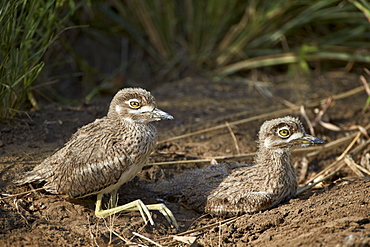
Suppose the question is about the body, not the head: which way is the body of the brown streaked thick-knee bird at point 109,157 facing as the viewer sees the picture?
to the viewer's right

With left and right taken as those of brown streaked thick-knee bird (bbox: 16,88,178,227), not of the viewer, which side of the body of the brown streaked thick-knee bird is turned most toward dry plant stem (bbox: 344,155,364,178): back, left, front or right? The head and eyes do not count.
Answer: front

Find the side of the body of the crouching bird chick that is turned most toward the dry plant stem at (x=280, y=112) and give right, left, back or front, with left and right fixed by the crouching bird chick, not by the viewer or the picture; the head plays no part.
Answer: left

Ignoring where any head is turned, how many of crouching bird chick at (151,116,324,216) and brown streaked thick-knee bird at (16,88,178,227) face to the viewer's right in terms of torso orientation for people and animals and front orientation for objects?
2

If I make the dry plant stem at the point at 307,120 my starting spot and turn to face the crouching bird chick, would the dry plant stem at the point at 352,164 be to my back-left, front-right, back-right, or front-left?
front-left

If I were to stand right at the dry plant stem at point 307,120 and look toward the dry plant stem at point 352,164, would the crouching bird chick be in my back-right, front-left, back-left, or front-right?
front-right

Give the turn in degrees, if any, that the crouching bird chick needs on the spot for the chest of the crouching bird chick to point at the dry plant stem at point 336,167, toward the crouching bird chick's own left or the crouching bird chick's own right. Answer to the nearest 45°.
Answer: approximately 45° to the crouching bird chick's own left

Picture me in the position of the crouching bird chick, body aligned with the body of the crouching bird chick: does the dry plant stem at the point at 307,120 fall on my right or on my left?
on my left

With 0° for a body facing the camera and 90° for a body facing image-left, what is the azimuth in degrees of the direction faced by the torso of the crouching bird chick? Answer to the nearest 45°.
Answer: approximately 270°

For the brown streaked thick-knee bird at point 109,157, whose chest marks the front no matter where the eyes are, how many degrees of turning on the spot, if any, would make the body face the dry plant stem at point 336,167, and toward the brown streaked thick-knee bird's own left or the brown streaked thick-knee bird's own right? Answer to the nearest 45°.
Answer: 0° — it already faces it

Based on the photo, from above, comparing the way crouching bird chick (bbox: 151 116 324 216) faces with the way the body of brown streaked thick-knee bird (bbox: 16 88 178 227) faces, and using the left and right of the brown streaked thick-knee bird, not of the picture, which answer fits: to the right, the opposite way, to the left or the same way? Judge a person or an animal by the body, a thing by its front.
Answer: the same way

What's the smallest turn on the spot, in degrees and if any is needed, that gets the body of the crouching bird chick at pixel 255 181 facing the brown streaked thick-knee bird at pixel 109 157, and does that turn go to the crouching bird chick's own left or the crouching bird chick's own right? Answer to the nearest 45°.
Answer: approximately 180°

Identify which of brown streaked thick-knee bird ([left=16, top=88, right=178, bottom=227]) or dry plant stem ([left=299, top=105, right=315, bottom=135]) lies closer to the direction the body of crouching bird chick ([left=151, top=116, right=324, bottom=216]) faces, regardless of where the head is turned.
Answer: the dry plant stem
